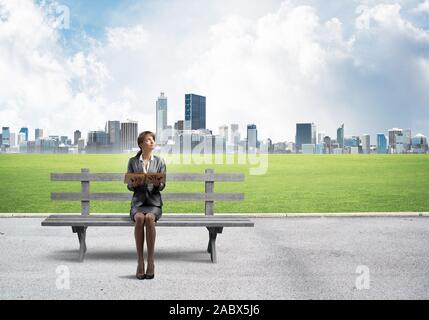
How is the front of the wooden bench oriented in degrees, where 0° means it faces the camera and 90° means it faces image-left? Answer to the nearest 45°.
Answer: approximately 0°

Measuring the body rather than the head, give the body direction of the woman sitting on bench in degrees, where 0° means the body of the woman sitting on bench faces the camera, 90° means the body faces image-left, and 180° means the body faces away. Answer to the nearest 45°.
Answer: approximately 0°
